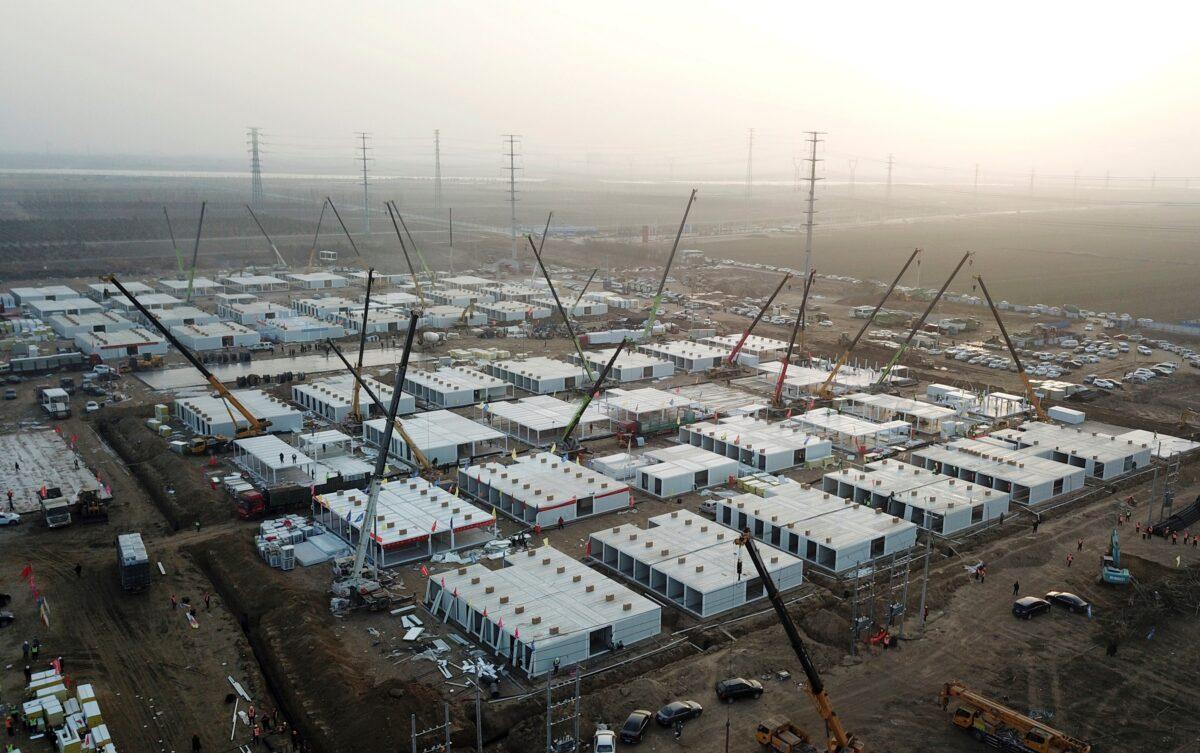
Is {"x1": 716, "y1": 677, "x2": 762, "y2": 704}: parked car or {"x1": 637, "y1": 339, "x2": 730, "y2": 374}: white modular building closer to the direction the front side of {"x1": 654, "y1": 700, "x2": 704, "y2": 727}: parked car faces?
the parked car

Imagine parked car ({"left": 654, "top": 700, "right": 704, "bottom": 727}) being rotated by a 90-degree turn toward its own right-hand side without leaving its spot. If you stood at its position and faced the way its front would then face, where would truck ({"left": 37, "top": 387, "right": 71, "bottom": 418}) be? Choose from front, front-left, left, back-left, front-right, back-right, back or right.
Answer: back

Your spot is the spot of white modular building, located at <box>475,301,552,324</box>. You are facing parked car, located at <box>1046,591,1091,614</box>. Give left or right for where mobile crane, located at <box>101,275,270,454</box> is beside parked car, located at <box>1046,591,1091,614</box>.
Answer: right

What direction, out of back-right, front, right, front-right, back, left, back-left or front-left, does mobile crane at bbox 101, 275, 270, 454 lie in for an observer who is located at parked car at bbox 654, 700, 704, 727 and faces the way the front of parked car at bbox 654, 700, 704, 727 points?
left

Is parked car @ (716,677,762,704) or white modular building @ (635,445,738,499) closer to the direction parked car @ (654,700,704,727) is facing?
the parked car

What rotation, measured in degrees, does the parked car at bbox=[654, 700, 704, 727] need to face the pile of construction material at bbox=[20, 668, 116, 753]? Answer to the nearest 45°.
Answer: approximately 135° to its left

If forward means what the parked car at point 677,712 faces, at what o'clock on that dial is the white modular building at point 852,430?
The white modular building is roughly at 11 o'clock from the parked car.

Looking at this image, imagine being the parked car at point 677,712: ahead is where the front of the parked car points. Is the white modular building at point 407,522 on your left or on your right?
on your left

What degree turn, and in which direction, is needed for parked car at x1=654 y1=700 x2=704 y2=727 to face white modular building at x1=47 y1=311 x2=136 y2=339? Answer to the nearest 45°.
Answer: approximately 90° to its left

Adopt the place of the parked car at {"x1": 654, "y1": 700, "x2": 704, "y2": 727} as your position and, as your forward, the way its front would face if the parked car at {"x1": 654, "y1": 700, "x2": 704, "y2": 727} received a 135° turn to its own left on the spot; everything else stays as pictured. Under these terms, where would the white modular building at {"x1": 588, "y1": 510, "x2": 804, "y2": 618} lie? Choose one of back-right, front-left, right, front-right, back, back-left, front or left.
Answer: right

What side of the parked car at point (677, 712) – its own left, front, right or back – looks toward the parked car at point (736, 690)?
front

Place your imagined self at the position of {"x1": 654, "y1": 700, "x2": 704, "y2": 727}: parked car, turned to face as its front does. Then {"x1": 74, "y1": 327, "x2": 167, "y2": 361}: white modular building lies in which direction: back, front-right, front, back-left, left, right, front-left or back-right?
left

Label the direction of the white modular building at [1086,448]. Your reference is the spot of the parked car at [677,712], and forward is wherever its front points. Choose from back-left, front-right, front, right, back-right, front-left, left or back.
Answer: front

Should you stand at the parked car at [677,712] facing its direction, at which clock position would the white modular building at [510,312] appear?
The white modular building is roughly at 10 o'clock from the parked car.

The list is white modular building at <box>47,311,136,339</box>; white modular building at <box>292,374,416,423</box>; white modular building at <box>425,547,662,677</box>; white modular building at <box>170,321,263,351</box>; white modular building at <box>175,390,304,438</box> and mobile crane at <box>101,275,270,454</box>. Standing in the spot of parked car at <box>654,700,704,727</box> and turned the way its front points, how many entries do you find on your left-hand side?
6

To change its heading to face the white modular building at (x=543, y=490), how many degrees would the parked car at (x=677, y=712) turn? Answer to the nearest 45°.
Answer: approximately 45° to its left
